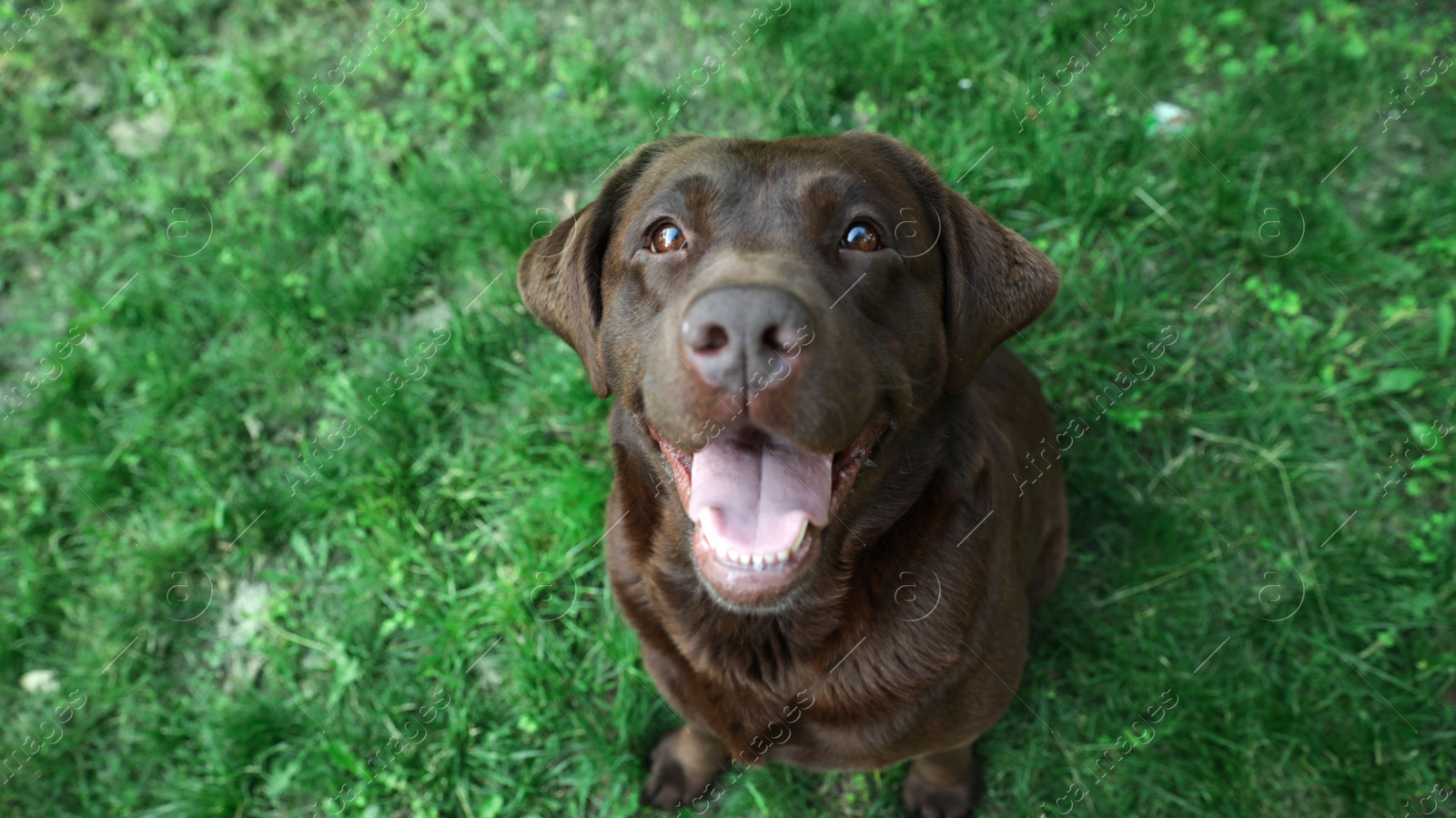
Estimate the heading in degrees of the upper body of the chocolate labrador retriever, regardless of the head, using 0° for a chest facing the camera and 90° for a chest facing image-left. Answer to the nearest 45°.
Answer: approximately 0°
